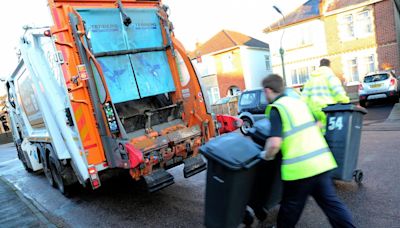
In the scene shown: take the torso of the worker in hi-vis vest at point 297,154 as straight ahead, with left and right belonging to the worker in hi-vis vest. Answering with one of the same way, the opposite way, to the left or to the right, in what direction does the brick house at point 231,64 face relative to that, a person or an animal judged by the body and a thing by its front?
to the left

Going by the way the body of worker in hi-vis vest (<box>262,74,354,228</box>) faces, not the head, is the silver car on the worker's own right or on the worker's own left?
on the worker's own right

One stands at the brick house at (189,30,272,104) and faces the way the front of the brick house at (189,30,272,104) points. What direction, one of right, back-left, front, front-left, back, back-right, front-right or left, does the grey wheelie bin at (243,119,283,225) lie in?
front-left

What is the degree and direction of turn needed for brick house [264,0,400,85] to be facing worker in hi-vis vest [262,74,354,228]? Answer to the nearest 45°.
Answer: approximately 45° to its left

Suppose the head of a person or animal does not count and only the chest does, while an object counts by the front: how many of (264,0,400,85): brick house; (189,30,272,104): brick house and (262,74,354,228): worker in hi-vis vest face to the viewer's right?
0

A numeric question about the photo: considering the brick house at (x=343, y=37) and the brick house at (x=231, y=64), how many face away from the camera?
0

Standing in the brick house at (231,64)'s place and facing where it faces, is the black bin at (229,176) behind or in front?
in front

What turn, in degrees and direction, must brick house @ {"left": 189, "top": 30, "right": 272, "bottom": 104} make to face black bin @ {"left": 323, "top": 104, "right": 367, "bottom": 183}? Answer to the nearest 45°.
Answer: approximately 45° to its left

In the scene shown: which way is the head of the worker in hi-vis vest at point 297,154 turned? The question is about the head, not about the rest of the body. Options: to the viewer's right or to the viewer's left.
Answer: to the viewer's left

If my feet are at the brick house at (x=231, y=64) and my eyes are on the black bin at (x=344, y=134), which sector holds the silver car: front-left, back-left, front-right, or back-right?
front-left

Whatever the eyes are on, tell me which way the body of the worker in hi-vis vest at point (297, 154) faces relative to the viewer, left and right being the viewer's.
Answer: facing away from the viewer and to the left of the viewer

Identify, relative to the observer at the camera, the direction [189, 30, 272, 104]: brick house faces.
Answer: facing the viewer and to the left of the viewer
